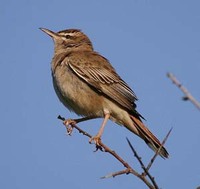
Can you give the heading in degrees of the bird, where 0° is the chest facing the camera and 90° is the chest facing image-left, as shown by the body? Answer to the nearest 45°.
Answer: approximately 90°
